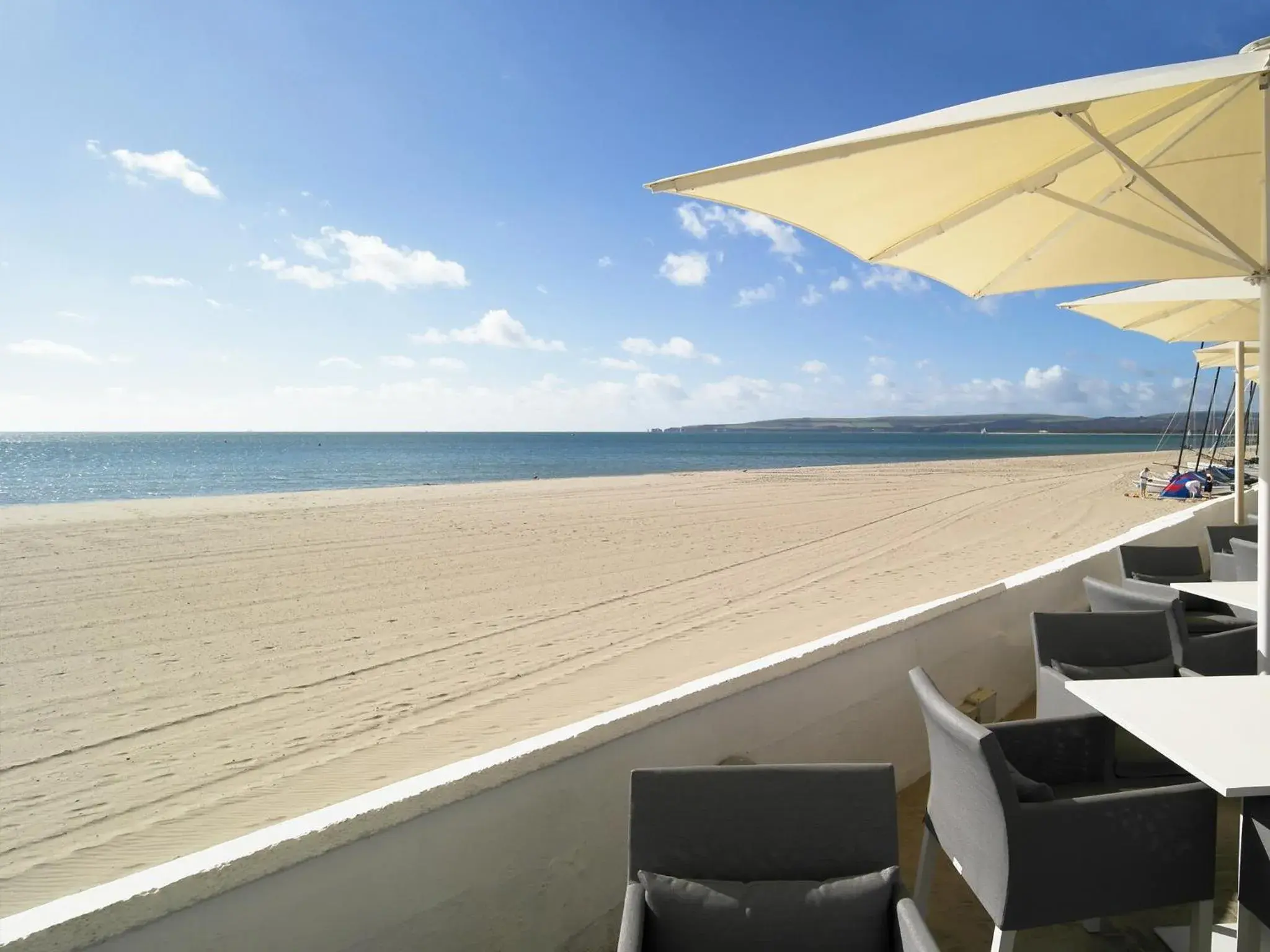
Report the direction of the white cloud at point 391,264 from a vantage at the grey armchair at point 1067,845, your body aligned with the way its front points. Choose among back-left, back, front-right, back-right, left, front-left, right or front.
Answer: left

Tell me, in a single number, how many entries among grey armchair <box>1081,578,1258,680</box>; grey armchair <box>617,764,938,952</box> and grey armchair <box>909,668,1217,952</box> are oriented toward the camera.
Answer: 1

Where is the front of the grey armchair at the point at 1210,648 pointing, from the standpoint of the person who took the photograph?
facing away from the viewer and to the right of the viewer

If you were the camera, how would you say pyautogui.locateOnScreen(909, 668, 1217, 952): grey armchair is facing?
facing away from the viewer and to the right of the viewer

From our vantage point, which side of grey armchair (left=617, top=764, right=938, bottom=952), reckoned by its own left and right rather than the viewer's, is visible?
front

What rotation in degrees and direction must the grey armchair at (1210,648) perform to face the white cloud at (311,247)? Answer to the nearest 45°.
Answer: approximately 90° to its left

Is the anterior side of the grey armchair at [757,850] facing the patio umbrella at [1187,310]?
no

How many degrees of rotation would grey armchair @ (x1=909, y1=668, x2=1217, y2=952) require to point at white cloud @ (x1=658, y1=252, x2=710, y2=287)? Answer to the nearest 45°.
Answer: approximately 90° to its left

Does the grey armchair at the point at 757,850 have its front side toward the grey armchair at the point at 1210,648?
no

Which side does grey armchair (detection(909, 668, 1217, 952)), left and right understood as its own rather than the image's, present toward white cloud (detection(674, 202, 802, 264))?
left

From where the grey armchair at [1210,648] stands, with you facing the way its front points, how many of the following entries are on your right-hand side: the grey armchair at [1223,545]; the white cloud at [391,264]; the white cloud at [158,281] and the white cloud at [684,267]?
0
